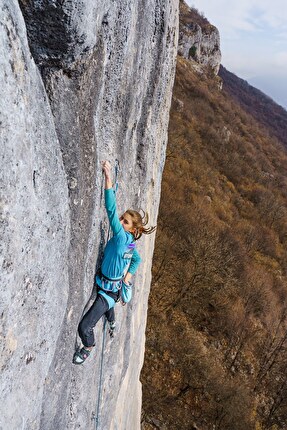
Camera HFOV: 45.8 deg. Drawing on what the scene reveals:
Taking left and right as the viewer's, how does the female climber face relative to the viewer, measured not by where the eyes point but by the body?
facing away from the viewer and to the left of the viewer
